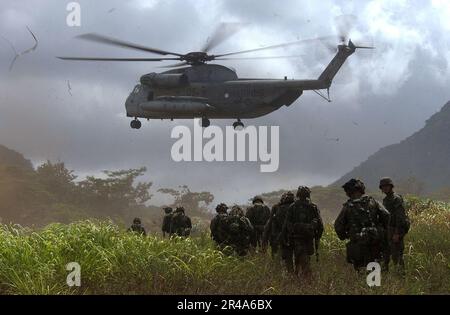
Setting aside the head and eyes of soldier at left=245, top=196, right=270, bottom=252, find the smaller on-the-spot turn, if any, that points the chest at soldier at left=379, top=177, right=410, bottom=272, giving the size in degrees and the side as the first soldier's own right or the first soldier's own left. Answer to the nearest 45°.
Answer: approximately 135° to the first soldier's own right

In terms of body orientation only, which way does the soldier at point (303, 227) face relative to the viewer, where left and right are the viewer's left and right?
facing away from the viewer

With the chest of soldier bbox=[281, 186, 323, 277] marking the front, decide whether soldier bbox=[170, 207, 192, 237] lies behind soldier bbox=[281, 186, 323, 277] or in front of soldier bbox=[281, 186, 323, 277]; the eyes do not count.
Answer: in front

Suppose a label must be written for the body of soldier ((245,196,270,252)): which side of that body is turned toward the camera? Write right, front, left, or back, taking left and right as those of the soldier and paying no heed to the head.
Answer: back

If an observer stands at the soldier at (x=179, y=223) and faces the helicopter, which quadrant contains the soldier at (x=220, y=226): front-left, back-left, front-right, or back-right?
back-right

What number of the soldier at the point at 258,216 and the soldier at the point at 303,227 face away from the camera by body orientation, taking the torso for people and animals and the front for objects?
2
